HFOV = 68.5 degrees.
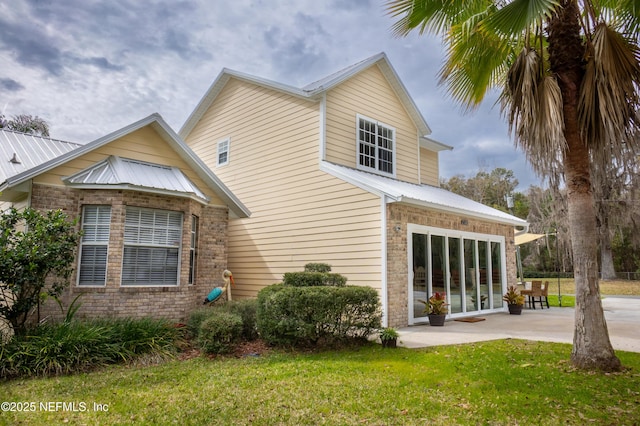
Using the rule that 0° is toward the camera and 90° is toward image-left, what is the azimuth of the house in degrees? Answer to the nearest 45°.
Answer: approximately 315°

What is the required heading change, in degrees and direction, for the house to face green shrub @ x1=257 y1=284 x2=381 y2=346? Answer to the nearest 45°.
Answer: approximately 45° to its right

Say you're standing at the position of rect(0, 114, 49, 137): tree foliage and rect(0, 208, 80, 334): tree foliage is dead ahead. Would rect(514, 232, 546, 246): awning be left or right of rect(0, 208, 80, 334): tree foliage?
left

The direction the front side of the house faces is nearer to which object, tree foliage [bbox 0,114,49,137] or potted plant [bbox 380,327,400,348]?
the potted plant

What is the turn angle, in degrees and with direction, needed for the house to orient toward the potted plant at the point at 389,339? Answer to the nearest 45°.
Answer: approximately 45° to its right

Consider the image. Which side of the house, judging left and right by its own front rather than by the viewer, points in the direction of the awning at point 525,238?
left

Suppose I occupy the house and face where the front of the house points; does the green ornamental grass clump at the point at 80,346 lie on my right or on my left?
on my right

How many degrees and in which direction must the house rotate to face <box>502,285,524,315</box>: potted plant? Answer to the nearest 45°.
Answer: approximately 45° to its left

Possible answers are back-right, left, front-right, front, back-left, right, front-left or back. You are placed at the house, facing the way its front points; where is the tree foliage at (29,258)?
right

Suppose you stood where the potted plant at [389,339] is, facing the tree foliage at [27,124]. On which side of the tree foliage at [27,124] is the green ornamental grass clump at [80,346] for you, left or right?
left

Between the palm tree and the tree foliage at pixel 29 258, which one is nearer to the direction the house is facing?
the palm tree
